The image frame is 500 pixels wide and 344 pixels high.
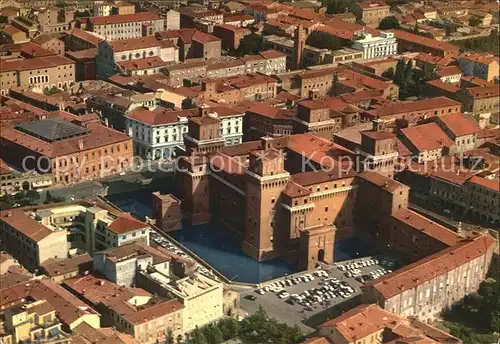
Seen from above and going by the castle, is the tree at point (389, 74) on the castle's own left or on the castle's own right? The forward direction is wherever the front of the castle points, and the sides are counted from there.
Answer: on the castle's own left

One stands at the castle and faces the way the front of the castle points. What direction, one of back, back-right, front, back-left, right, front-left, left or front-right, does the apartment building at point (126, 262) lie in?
right

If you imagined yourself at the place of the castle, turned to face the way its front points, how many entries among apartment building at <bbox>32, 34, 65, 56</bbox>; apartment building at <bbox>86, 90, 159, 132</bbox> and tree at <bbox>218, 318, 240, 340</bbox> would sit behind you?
2

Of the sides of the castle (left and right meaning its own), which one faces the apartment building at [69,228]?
right

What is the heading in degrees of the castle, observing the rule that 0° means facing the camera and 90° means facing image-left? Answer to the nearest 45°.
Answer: approximately 315°

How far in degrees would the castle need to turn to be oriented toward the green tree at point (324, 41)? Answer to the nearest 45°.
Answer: approximately 135° to its left

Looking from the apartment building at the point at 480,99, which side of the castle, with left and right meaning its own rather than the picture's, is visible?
left

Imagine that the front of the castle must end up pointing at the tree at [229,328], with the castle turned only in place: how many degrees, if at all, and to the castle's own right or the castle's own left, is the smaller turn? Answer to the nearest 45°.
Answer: approximately 45° to the castle's own right

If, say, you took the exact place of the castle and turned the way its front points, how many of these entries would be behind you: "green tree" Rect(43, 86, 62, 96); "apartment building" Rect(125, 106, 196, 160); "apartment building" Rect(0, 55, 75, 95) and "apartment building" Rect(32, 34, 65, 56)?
4

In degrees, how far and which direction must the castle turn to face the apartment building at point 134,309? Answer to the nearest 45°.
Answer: approximately 90° to its right

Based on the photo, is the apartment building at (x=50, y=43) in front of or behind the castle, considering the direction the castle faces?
behind

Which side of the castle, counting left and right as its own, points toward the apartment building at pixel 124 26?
back

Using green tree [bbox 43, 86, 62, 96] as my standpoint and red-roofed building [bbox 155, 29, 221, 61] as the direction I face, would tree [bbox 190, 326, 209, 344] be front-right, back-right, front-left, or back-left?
back-right

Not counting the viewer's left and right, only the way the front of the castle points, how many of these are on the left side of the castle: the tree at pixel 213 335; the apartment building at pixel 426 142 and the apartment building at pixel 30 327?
1

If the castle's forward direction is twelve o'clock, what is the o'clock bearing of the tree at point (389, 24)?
The tree is roughly at 8 o'clock from the castle.

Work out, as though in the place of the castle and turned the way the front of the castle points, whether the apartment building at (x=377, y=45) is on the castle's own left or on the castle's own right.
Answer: on the castle's own left

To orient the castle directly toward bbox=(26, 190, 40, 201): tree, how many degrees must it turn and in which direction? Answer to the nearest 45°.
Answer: approximately 135° to its right

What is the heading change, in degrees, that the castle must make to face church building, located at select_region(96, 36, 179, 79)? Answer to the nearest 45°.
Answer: approximately 180°
